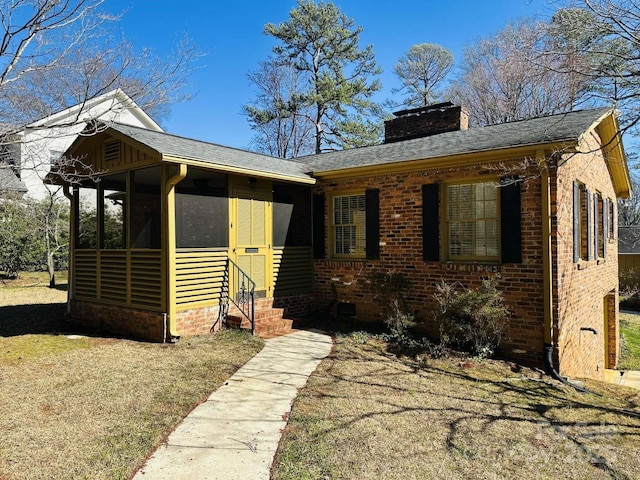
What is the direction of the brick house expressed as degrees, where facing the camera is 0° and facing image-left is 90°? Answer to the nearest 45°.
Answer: approximately 45°

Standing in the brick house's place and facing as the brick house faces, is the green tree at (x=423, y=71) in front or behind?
behind

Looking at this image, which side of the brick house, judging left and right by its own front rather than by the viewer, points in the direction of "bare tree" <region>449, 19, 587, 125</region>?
back

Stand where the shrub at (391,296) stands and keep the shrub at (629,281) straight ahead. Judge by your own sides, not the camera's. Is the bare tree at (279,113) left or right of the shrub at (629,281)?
left

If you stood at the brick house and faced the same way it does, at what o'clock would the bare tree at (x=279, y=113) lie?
The bare tree is roughly at 4 o'clock from the brick house.
